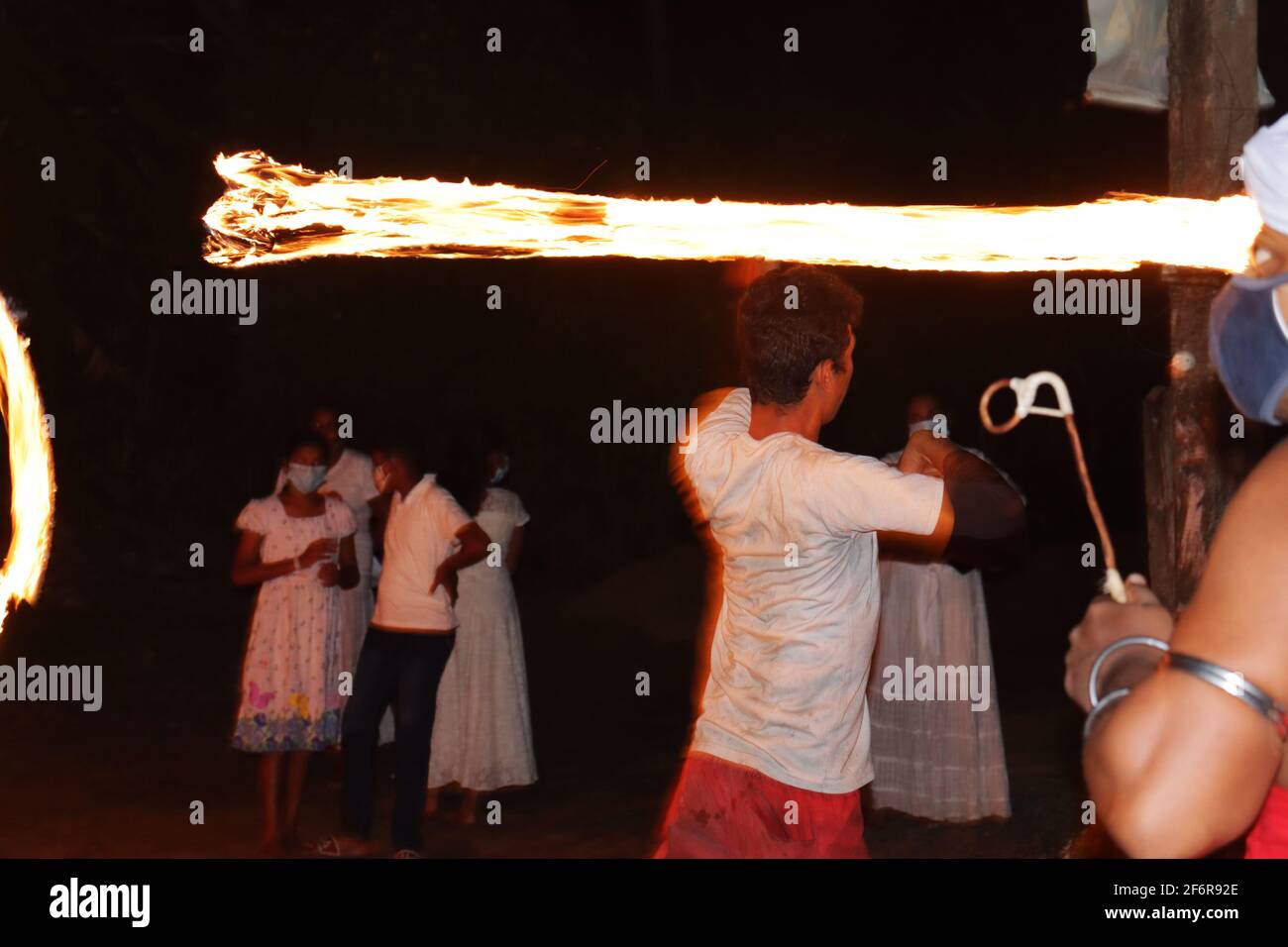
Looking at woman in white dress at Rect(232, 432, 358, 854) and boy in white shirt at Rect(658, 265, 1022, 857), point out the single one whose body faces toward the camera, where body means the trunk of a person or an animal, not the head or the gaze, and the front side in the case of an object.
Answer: the woman in white dress

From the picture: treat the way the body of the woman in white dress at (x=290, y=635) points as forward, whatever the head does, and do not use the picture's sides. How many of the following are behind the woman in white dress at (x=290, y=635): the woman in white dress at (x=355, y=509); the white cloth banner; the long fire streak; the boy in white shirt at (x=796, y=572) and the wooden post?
1

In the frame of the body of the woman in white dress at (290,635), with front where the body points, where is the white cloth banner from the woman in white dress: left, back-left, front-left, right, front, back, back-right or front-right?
front-left

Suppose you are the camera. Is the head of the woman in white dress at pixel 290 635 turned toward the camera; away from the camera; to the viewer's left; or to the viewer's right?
toward the camera

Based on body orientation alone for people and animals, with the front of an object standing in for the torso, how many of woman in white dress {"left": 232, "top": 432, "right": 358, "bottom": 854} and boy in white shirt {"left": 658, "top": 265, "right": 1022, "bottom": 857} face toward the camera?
1

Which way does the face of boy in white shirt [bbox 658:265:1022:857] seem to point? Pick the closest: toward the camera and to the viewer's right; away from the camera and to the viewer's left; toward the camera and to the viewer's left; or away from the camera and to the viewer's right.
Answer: away from the camera and to the viewer's right

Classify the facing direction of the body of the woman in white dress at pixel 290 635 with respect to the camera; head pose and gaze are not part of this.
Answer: toward the camera

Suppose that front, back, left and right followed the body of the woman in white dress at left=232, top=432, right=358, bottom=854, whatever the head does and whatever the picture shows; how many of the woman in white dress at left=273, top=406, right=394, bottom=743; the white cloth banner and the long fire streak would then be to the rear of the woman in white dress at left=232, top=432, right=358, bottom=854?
1

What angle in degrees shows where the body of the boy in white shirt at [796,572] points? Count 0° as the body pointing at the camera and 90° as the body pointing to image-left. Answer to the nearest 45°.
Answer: approximately 225°

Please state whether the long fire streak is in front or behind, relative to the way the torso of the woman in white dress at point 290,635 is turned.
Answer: in front

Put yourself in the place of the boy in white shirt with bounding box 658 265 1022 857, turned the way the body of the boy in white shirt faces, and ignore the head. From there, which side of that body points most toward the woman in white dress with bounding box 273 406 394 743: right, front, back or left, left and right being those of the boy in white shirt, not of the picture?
left
